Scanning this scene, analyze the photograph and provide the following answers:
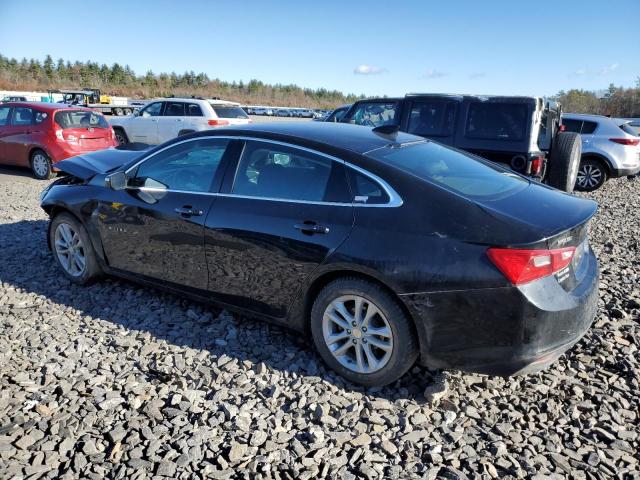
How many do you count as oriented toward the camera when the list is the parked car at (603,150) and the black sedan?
0

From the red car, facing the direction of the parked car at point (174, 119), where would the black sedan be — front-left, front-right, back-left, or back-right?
back-right

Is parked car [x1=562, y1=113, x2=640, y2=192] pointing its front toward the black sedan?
no

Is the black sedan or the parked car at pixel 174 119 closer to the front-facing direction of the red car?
the parked car

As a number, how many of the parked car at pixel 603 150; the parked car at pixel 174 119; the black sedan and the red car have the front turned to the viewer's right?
0

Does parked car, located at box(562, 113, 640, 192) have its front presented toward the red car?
no

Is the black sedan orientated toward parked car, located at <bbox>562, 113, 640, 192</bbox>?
no

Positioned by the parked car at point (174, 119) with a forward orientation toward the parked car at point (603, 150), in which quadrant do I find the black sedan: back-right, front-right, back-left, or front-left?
front-right

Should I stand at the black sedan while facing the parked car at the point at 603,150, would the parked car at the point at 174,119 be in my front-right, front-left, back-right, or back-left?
front-left

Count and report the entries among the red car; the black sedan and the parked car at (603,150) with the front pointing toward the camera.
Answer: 0

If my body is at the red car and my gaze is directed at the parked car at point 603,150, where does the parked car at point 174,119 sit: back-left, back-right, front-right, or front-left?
front-left

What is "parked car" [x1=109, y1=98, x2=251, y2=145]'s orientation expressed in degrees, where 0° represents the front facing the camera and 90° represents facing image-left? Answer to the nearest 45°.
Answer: approximately 135°

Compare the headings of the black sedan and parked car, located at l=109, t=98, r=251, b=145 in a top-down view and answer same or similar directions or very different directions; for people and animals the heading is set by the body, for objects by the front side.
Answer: same or similar directions

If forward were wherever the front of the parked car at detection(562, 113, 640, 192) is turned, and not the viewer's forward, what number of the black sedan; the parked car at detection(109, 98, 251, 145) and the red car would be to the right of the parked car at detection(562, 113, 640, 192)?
0

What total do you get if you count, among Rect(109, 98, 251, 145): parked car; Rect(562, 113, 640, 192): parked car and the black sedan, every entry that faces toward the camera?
0

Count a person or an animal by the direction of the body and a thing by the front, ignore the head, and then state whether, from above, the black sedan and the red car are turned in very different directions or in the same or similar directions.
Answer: same or similar directions

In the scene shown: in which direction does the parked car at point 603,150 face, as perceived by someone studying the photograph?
facing away from the viewer and to the left of the viewer

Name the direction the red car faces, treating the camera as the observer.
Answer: facing away from the viewer and to the left of the viewer

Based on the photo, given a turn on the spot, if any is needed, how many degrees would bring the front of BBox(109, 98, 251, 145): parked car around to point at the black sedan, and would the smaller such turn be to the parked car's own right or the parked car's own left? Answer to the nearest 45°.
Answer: approximately 135° to the parked car's own left

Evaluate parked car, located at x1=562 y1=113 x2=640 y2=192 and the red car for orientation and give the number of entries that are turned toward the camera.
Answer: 0
